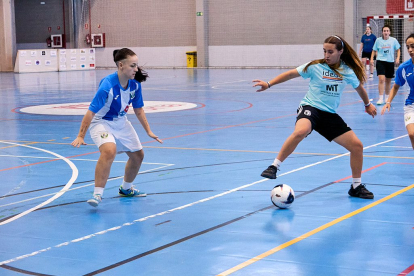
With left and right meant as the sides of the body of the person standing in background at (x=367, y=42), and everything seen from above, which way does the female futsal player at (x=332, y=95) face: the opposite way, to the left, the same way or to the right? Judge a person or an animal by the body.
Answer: the same way

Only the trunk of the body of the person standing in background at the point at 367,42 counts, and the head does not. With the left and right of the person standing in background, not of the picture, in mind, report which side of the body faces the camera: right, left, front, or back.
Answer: front

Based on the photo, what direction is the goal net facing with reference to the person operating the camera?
facing the viewer

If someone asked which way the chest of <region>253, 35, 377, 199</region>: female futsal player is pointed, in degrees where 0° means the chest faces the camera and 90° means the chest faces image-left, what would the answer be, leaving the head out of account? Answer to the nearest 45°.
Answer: approximately 0°

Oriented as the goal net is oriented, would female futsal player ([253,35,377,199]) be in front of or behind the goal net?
in front

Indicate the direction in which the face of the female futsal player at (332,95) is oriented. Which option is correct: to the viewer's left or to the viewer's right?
to the viewer's left

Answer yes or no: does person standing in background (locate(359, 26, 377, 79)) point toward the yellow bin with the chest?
no

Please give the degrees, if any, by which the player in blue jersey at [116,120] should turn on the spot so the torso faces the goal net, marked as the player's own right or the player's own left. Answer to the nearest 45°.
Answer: approximately 90° to the player's own left

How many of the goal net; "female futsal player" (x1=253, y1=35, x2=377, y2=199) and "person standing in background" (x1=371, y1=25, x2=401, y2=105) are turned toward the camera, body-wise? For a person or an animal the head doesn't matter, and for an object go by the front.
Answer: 3

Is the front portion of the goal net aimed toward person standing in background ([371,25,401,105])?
yes

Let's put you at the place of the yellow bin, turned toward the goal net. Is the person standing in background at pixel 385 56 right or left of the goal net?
right

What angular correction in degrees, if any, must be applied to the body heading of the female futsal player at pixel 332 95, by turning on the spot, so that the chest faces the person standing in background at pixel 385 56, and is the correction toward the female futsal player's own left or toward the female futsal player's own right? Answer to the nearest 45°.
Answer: approximately 180°

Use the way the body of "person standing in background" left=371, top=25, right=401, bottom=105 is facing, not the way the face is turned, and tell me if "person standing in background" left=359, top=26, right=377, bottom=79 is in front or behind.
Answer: behind

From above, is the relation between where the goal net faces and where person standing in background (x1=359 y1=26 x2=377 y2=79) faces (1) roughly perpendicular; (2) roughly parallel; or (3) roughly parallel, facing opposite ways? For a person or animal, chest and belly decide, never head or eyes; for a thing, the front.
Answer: roughly parallel

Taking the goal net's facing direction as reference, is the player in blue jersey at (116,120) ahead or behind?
ahead

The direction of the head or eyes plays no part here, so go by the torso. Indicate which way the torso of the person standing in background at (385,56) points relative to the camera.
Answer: toward the camera

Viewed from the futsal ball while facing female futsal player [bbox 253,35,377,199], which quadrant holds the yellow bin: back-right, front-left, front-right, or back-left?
front-left

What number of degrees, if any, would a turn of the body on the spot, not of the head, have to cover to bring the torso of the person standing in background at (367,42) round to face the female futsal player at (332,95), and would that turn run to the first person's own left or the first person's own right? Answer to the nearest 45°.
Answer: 0° — they already face them

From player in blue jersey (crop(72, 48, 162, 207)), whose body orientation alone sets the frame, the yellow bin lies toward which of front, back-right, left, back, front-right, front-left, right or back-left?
back-left
